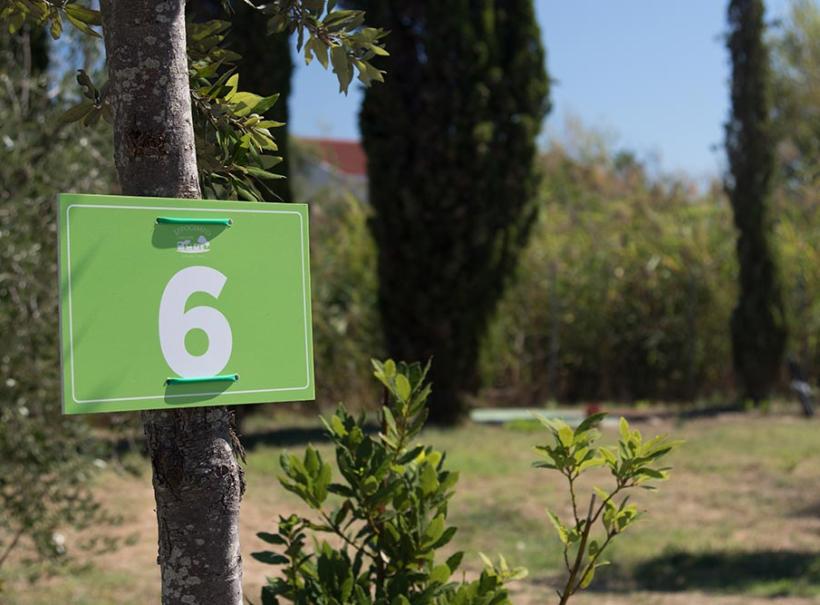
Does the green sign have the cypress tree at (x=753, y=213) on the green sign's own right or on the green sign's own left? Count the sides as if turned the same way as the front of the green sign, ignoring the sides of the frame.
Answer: on the green sign's own left

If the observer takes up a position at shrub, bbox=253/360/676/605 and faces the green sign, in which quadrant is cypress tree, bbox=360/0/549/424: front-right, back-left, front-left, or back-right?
back-right

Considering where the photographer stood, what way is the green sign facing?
facing the viewer and to the right of the viewer

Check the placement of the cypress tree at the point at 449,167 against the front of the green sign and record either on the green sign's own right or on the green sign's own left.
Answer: on the green sign's own left

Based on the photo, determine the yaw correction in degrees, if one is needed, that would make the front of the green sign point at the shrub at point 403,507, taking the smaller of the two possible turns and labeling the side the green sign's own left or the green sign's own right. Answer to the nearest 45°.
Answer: approximately 90° to the green sign's own left
